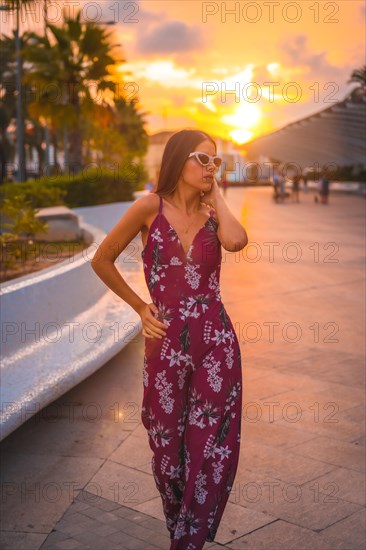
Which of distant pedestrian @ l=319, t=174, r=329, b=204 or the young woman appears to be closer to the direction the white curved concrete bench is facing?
the young woman

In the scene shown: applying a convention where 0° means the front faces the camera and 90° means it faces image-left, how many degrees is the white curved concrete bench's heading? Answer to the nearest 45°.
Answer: approximately 315°

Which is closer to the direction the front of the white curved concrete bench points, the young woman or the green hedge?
the young woman

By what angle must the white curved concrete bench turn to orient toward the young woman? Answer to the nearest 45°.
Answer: approximately 45° to its right

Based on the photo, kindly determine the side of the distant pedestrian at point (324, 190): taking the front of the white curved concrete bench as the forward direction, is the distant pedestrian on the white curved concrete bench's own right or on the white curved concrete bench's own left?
on the white curved concrete bench's own left

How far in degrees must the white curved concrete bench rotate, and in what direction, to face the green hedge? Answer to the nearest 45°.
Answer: approximately 135° to its left

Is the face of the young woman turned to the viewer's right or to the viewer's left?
to the viewer's right

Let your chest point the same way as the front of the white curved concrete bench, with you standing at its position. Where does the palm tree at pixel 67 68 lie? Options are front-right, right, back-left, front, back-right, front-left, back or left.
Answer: back-left
